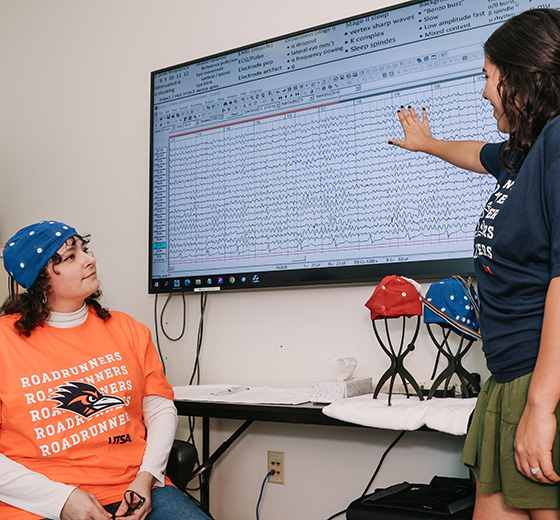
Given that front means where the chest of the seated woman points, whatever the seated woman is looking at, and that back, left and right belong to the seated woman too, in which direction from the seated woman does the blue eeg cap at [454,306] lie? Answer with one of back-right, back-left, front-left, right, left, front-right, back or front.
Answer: front-left

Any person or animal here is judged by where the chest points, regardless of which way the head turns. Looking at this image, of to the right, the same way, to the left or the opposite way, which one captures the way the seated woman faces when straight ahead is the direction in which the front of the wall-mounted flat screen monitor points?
to the left

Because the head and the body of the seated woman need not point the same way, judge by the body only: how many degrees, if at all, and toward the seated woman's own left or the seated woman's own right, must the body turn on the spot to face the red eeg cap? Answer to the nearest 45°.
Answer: approximately 45° to the seated woman's own left

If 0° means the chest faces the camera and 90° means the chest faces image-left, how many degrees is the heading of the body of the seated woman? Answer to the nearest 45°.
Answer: approximately 315°

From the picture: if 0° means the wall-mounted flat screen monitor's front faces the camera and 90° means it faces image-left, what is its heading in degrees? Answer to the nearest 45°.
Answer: approximately 45°
